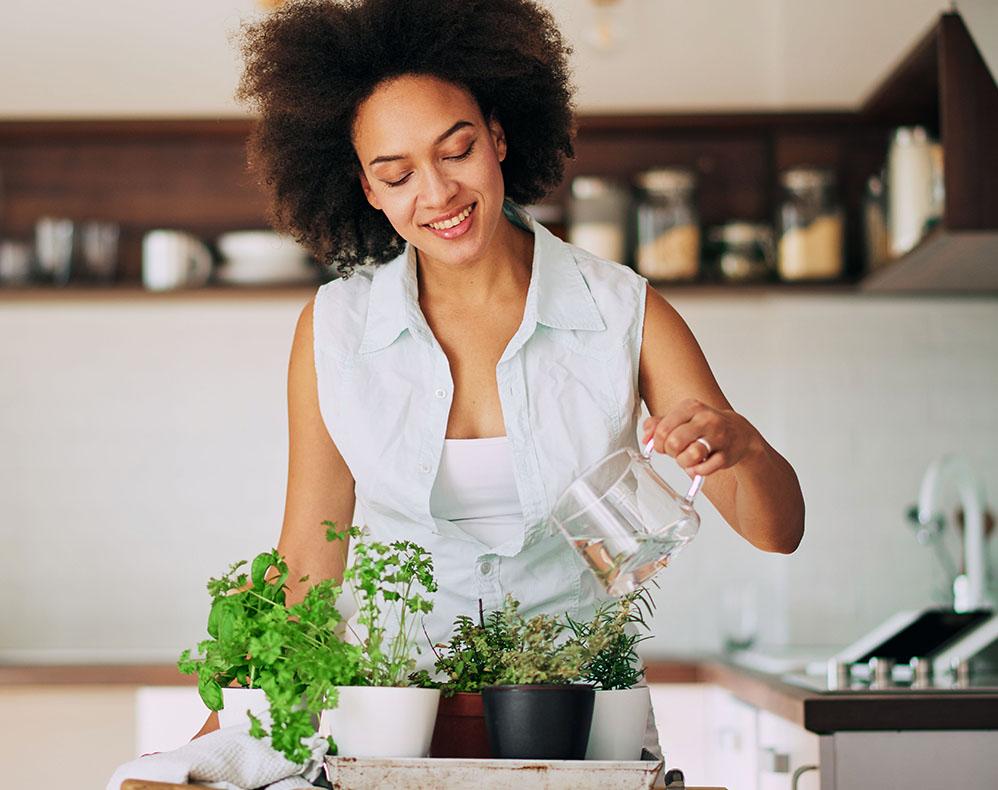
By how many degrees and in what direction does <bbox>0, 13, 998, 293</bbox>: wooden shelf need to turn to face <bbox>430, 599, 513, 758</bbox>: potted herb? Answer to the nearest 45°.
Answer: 0° — it already faces it

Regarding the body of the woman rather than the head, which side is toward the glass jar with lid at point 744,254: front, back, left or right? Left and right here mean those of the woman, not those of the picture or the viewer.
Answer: back

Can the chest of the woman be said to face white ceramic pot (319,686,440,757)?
yes

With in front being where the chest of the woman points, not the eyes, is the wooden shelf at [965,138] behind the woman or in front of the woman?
behind

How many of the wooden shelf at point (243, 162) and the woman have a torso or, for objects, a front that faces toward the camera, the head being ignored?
2

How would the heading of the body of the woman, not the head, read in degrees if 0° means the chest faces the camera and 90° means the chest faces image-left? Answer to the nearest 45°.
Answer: approximately 0°

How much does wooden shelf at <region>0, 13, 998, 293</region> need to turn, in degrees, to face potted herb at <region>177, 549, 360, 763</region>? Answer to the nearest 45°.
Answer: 0° — it already faces it

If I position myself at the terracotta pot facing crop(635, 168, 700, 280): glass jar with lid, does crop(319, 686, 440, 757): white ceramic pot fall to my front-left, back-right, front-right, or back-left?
back-left
